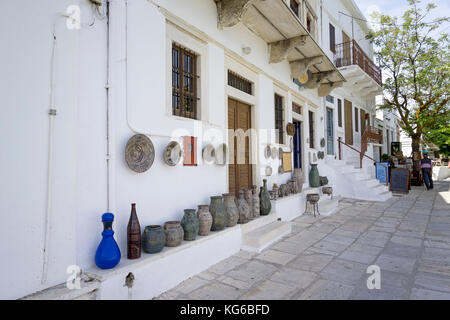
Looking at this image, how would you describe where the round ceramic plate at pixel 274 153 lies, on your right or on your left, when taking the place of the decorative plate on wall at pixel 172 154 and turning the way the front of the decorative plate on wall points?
on your left

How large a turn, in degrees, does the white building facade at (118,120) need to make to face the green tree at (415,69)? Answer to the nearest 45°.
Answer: approximately 90° to its left

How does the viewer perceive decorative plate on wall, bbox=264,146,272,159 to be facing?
facing the viewer and to the right of the viewer

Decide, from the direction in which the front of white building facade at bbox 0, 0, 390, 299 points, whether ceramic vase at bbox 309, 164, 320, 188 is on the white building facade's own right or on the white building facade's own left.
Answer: on the white building facade's own left

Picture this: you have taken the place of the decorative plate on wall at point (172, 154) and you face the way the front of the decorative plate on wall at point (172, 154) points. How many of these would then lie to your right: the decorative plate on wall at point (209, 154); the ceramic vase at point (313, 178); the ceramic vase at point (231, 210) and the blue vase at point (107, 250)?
1

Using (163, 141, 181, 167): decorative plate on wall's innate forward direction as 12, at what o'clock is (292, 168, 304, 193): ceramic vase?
The ceramic vase is roughly at 9 o'clock from the decorative plate on wall.

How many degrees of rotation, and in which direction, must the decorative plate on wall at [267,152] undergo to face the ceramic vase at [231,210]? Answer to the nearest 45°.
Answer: approximately 45° to its right

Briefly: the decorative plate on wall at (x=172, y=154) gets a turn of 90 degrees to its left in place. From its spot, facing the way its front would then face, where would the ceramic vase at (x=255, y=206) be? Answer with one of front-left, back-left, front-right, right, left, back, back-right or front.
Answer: front

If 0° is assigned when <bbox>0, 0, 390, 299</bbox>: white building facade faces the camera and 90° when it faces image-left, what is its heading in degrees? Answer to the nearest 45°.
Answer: approximately 315°

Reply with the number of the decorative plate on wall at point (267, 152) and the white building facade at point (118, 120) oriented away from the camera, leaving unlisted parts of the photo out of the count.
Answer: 0

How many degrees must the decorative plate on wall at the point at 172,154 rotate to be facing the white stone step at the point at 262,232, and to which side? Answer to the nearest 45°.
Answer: approximately 90° to its left

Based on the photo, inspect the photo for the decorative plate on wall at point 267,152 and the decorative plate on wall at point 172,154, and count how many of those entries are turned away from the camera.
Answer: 0

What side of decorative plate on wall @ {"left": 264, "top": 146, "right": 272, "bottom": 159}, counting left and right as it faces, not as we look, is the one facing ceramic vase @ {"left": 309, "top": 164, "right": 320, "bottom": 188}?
left

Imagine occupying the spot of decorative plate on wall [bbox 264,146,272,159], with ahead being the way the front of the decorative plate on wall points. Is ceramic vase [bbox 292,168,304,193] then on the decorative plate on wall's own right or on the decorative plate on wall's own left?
on the decorative plate on wall's own left

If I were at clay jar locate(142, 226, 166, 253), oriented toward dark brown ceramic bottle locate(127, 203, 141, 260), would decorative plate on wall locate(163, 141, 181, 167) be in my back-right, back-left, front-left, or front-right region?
back-right
